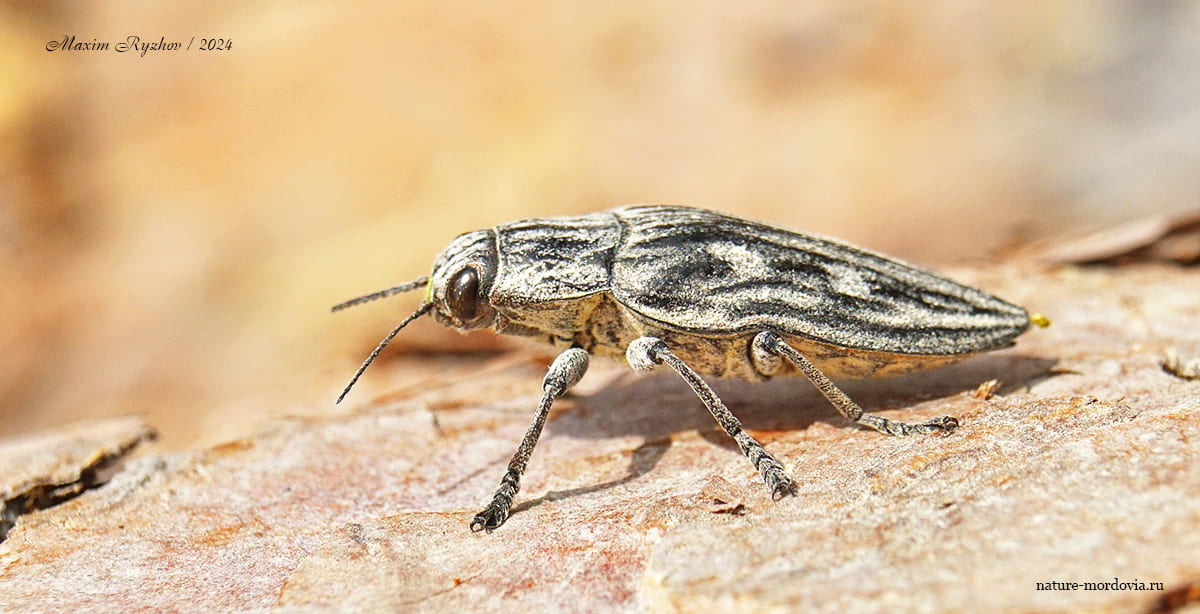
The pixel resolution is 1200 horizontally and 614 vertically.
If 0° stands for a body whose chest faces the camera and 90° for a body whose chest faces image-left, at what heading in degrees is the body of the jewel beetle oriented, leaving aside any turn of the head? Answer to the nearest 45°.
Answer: approximately 90°
